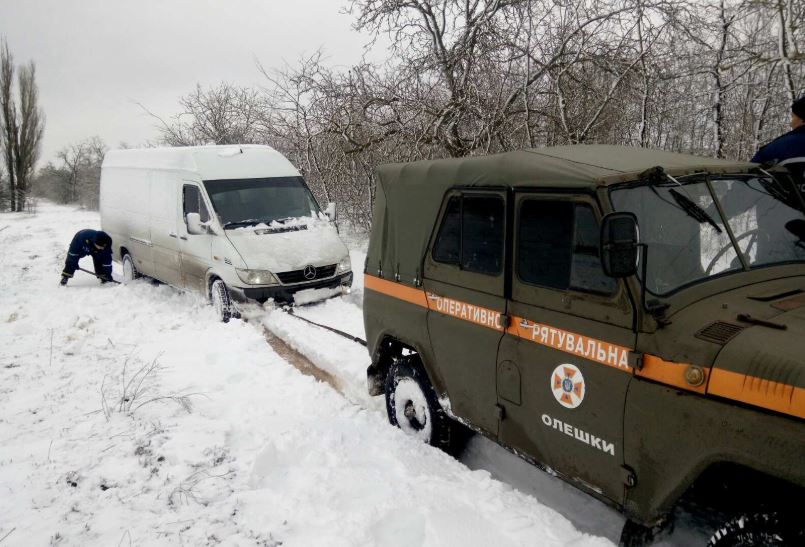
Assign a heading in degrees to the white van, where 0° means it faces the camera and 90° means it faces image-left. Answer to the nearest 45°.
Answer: approximately 315°

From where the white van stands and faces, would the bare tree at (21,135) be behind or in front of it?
behind

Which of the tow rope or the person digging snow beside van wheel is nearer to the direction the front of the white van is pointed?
the tow rope

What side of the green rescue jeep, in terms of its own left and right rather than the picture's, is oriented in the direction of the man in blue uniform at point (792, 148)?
left

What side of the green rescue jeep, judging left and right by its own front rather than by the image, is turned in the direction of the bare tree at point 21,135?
back

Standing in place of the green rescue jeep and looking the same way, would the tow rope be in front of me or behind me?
behind

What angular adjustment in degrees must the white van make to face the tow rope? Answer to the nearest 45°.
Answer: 0° — it already faces it

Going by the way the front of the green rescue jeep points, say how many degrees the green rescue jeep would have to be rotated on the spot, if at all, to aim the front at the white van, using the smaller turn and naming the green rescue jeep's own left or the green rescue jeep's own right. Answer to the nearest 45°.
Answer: approximately 180°
